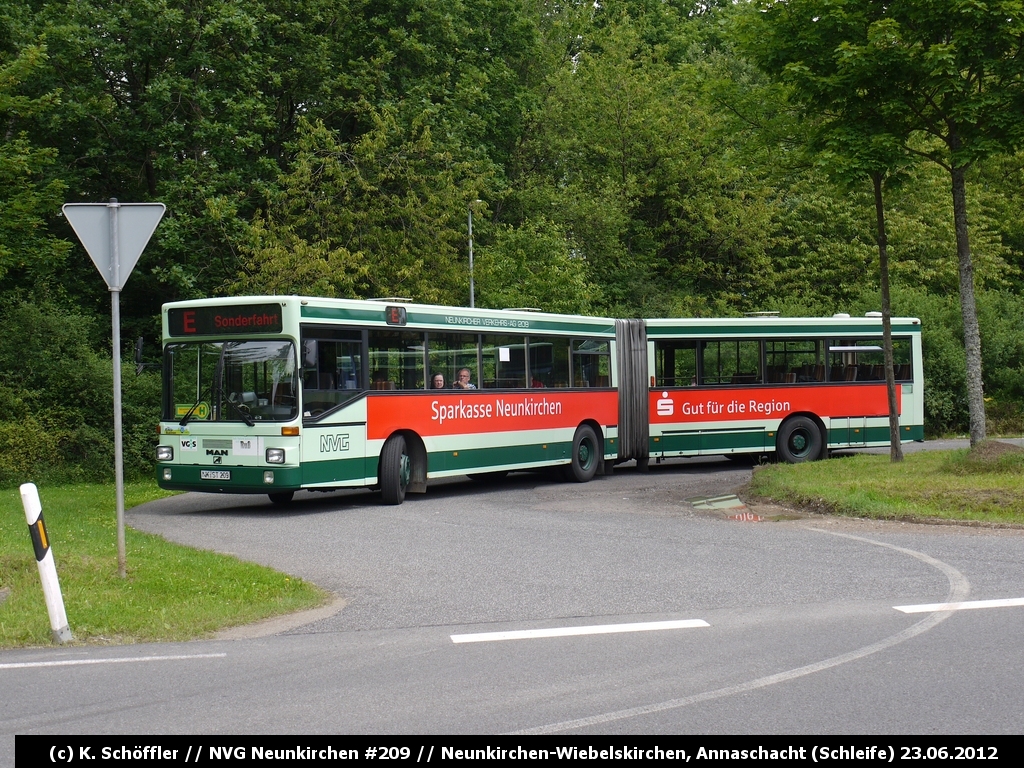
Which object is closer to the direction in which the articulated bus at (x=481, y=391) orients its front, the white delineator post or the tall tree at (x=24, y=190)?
the white delineator post

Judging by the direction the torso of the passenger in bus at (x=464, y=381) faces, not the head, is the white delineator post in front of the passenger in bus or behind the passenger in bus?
in front

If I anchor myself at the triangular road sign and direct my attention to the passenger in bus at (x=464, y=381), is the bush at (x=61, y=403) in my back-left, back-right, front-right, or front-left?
front-left

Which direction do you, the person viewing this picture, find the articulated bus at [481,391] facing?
facing the viewer and to the left of the viewer

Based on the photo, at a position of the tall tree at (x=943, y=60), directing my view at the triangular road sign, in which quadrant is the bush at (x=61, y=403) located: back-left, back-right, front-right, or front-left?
front-right

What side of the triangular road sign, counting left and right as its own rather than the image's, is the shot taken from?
back

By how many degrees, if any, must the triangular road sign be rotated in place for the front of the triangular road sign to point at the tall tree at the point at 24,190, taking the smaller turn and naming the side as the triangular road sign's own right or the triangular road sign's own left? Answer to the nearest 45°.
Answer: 0° — it already faces it

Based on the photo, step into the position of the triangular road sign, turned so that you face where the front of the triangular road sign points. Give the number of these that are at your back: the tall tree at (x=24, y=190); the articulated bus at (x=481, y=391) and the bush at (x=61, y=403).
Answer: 0

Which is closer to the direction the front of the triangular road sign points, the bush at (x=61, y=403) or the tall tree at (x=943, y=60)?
the bush

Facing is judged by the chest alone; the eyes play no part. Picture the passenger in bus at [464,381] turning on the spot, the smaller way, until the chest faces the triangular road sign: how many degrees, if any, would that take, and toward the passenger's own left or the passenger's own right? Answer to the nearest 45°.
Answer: approximately 45° to the passenger's own left

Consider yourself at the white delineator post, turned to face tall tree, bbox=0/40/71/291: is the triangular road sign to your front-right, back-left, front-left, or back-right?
front-right

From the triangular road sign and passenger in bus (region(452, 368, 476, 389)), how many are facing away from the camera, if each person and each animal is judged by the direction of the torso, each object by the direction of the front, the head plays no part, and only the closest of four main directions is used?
1

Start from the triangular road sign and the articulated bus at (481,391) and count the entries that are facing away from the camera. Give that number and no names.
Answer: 1

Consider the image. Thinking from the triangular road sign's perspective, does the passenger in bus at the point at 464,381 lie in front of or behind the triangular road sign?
in front

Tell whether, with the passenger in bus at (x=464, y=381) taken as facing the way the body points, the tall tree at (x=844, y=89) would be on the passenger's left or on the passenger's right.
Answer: on the passenger's left
